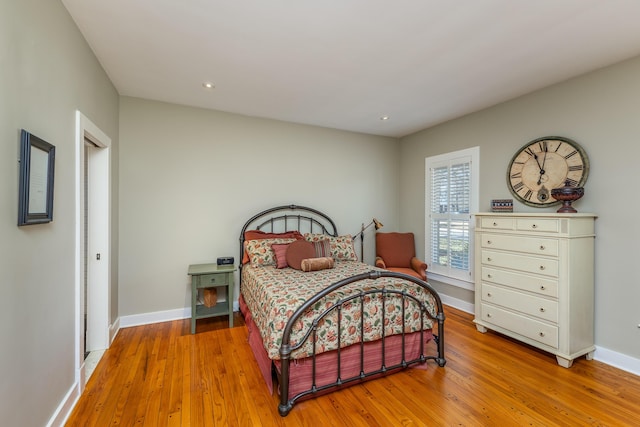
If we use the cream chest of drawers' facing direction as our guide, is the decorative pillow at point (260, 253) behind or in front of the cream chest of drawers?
in front

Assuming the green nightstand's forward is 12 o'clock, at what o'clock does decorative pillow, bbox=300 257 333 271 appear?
The decorative pillow is roughly at 10 o'clock from the green nightstand.

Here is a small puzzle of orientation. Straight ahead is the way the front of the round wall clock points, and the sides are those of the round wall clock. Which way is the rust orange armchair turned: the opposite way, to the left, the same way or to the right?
to the left

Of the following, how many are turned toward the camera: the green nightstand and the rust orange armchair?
2

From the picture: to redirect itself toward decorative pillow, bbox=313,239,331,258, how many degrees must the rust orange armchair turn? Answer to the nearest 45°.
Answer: approximately 45° to its right

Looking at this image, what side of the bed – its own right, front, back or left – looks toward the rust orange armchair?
left

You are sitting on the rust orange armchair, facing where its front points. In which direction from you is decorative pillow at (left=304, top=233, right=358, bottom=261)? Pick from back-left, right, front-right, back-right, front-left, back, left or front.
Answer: front-right

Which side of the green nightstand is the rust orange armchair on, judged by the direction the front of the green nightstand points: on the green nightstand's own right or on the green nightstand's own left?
on the green nightstand's own left

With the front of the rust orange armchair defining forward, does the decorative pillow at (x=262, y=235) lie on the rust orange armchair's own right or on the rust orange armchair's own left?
on the rust orange armchair's own right

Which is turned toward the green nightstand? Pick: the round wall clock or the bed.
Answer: the round wall clock

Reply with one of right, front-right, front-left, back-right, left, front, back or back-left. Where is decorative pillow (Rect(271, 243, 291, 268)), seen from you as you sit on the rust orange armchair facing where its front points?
front-right
